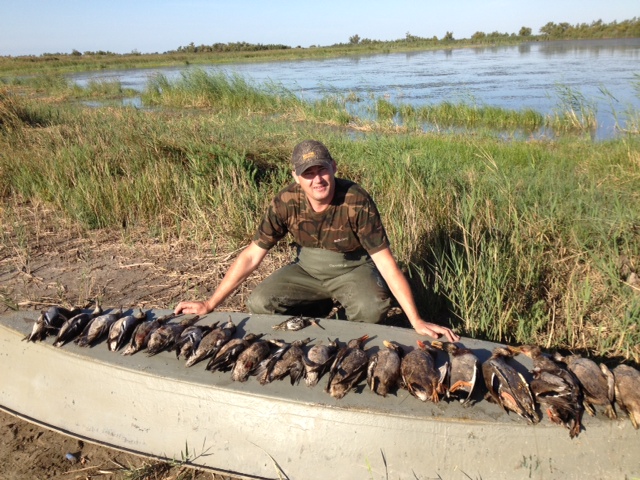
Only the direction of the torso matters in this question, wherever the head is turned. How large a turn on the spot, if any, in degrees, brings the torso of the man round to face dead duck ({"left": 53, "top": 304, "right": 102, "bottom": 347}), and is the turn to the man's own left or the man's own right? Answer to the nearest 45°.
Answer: approximately 90° to the man's own right

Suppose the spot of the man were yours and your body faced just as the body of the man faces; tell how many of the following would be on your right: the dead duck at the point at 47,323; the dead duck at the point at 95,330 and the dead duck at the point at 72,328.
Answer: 3

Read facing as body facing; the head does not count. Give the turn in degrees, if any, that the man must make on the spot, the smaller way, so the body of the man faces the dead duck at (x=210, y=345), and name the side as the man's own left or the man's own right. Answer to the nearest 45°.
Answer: approximately 45° to the man's own right

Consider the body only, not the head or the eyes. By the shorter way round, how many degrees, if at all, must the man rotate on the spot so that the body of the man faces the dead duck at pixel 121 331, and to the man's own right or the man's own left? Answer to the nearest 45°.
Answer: approximately 90° to the man's own right

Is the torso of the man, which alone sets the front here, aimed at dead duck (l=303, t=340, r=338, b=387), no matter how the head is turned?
yes

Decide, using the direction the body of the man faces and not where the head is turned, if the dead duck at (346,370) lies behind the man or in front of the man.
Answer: in front

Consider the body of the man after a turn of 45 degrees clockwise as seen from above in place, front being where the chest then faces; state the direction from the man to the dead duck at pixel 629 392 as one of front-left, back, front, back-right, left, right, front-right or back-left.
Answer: left

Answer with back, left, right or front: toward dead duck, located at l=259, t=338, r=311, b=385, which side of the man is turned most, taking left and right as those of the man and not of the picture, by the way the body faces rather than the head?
front

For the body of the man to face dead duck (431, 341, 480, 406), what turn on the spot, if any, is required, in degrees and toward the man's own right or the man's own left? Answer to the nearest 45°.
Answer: approximately 45° to the man's own left

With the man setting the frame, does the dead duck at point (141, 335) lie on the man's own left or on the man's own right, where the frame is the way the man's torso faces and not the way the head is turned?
on the man's own right

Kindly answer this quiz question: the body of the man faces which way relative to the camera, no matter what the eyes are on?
toward the camera
